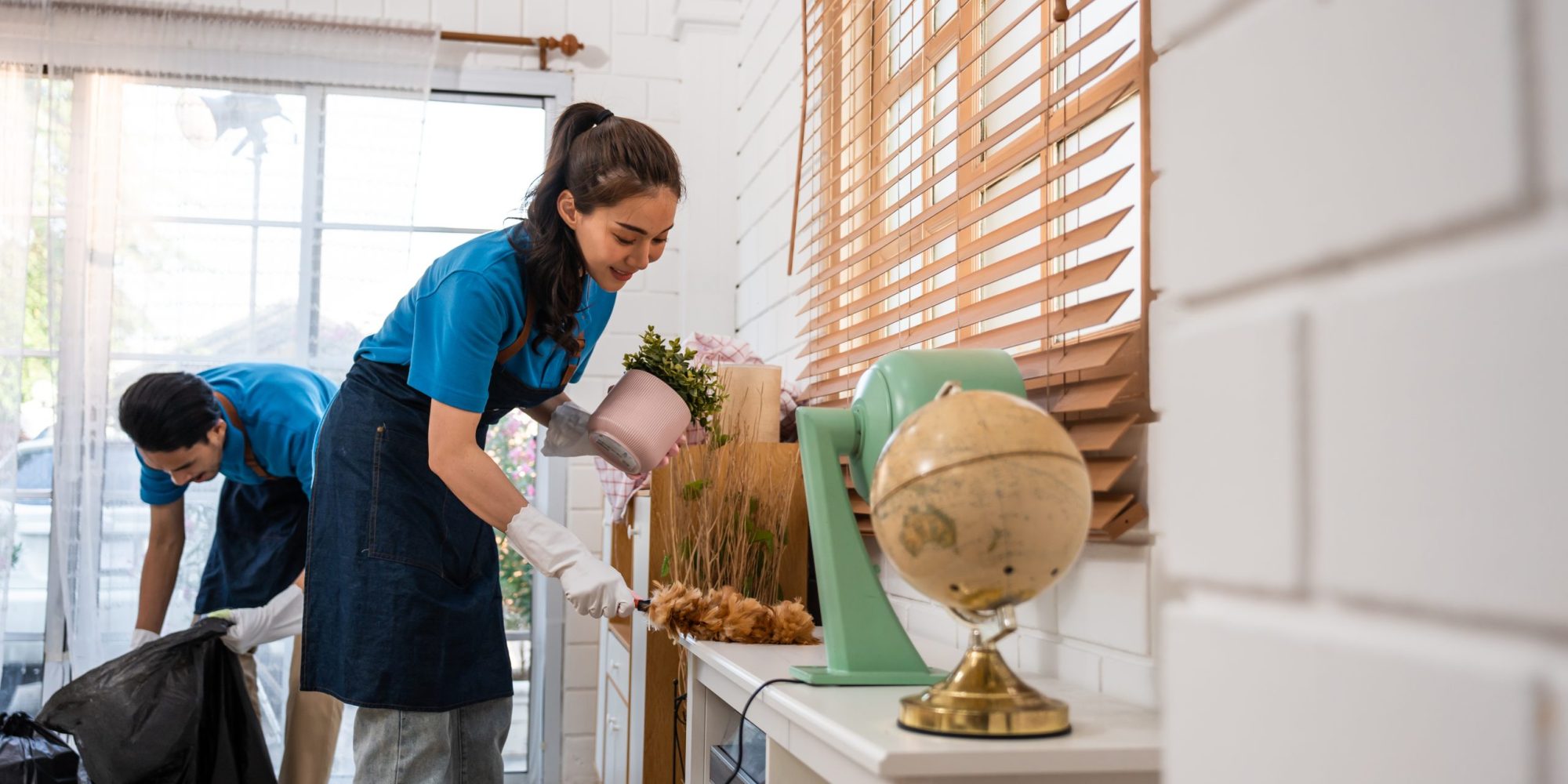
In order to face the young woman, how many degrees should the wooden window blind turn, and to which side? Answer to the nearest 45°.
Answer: approximately 45° to its right

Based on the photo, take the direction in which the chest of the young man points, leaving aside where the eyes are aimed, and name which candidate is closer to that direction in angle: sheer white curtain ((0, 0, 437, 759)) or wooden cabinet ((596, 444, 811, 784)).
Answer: the wooden cabinet

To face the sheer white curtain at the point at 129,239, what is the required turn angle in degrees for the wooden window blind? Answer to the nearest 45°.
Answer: approximately 90° to its right

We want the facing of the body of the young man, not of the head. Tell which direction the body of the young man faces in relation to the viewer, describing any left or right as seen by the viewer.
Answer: facing the viewer and to the left of the viewer

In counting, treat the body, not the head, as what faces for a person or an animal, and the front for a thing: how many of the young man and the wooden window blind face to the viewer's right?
0

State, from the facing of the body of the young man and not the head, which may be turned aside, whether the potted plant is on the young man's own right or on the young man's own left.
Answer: on the young man's own left

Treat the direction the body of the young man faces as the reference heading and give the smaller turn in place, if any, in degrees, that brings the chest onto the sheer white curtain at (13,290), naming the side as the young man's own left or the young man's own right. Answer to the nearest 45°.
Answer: approximately 90° to the young man's own right

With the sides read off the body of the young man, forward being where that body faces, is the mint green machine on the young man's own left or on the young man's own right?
on the young man's own left

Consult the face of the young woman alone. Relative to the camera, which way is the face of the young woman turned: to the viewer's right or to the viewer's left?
to the viewer's right
